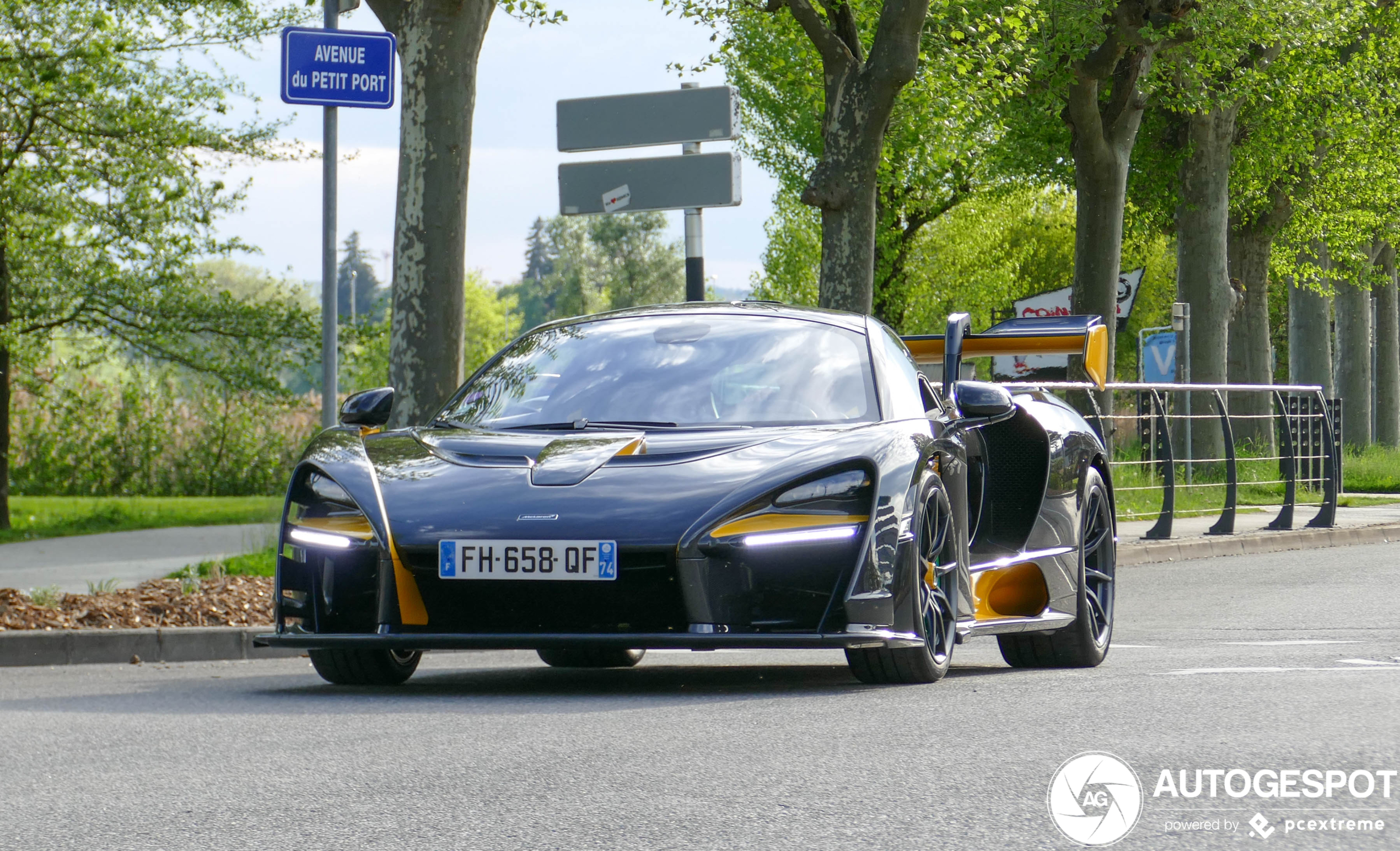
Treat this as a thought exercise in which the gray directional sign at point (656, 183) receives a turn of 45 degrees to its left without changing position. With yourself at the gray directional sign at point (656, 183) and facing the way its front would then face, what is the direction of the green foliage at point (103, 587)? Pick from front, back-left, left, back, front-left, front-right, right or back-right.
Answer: back-left

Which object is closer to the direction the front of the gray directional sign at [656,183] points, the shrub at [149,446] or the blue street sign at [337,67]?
the shrub

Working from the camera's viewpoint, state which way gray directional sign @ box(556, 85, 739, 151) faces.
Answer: facing away from the viewer and to the right of the viewer

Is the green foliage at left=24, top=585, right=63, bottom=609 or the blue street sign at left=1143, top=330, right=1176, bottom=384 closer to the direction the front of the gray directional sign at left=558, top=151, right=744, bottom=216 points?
the blue street sign

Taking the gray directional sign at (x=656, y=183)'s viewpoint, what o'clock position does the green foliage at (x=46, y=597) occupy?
The green foliage is roughly at 6 o'clock from the gray directional sign.

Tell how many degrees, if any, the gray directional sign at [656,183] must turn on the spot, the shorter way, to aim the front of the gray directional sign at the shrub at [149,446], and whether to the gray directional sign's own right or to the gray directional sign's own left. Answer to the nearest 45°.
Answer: approximately 90° to the gray directional sign's own left

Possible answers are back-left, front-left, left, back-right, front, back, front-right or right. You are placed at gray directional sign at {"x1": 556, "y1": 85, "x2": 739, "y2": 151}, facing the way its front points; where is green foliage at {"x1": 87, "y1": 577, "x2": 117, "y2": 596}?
back

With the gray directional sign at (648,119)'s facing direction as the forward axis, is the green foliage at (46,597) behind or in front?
behind

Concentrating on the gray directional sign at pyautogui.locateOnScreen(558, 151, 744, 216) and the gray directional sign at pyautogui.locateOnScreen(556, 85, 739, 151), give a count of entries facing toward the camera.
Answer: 0

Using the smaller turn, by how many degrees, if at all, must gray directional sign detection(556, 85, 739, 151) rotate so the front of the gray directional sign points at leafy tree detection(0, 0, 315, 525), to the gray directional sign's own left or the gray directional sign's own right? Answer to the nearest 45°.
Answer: approximately 90° to the gray directional sign's own left

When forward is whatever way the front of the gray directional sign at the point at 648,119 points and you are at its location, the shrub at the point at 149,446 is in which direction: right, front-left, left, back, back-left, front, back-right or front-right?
left

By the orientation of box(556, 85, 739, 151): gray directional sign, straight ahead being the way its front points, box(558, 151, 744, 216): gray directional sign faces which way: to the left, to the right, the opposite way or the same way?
the same way

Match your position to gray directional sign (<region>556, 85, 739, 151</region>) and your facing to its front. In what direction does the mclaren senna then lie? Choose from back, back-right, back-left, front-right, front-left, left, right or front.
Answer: back-right

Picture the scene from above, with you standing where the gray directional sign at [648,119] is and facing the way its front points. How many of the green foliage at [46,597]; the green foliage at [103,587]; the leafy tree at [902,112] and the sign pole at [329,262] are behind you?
3

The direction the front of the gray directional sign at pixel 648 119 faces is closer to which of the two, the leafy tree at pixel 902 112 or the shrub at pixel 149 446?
the leafy tree

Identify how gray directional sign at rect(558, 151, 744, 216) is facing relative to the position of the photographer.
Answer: facing away from the viewer and to the right of the viewer
